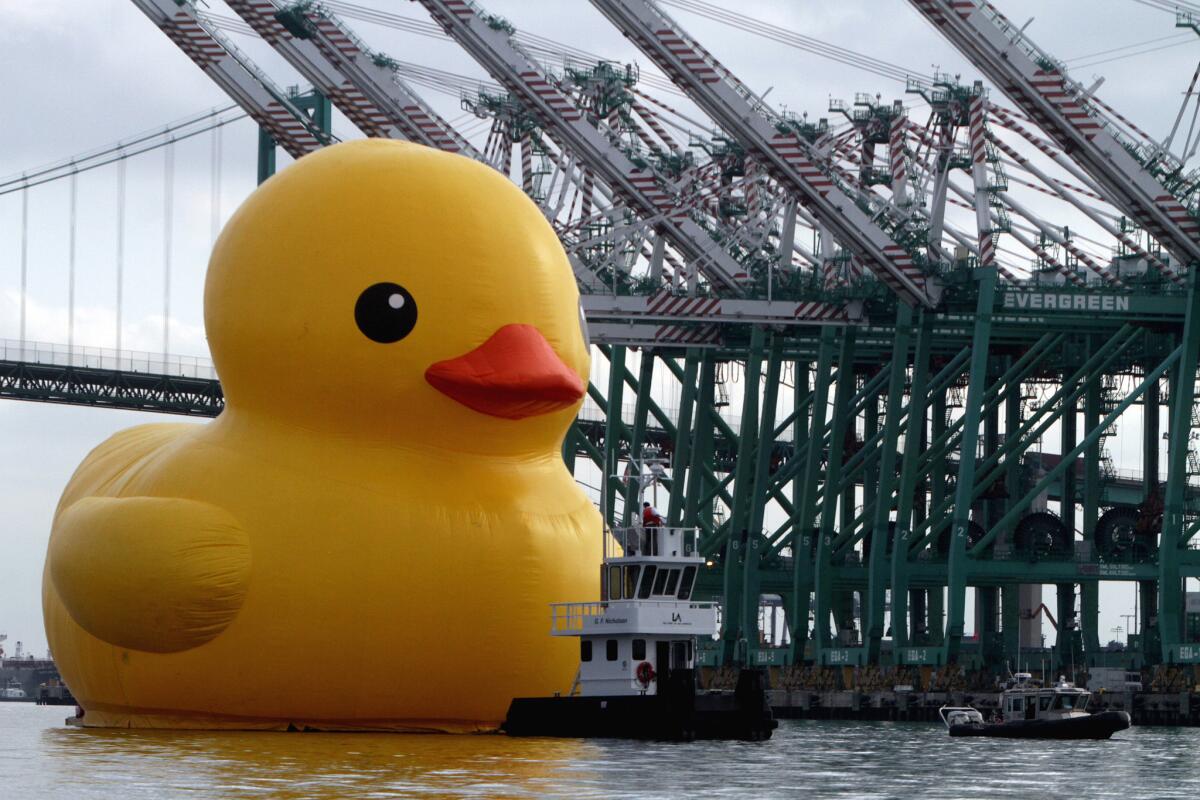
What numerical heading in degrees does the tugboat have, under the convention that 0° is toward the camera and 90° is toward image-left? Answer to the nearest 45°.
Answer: approximately 315°

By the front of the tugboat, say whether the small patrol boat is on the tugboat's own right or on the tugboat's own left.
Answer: on the tugboat's own left

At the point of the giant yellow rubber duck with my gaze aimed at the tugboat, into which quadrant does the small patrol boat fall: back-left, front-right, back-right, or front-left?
front-left

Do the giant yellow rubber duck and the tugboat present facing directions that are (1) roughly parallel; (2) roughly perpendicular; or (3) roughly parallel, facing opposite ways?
roughly parallel

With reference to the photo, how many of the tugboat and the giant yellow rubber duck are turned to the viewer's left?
0
